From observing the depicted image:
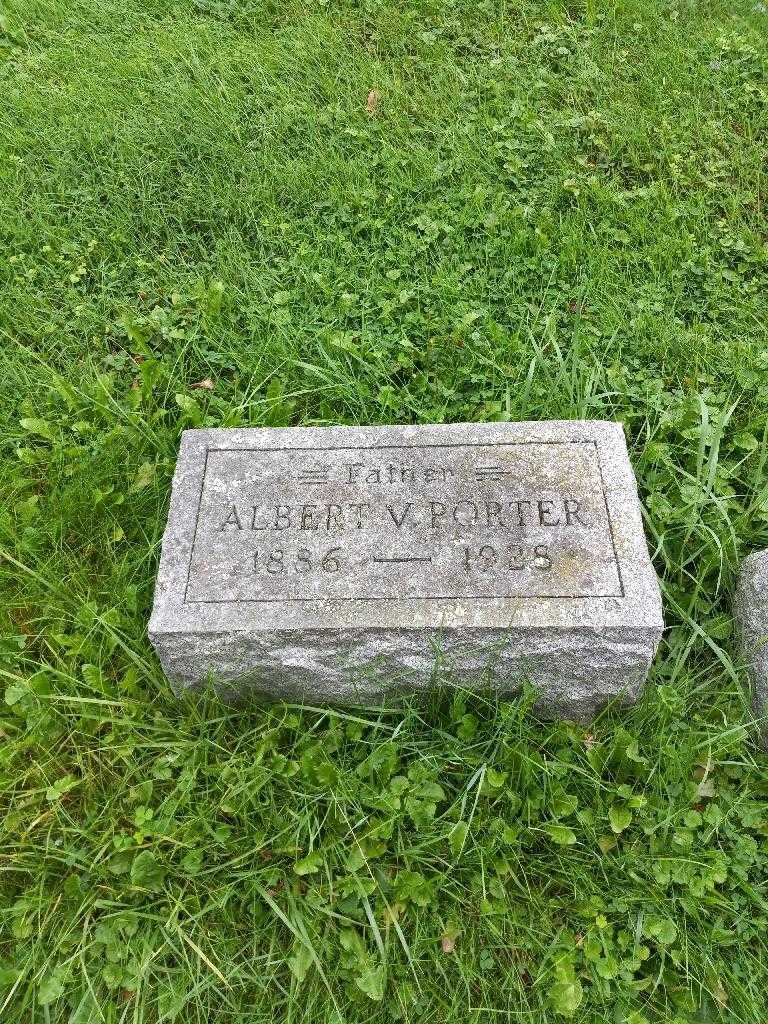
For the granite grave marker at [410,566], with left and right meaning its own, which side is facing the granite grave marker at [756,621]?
left

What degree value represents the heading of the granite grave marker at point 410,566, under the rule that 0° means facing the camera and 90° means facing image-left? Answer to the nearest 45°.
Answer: approximately 0°
